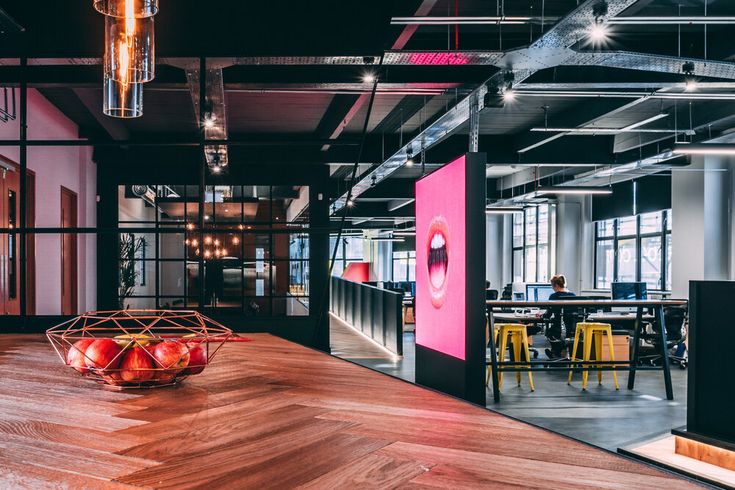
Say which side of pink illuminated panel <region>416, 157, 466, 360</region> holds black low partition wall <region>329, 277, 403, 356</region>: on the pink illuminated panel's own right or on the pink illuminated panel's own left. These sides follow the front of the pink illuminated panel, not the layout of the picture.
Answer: on the pink illuminated panel's own right

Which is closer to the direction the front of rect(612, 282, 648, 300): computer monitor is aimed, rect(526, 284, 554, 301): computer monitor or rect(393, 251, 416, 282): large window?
the computer monitor

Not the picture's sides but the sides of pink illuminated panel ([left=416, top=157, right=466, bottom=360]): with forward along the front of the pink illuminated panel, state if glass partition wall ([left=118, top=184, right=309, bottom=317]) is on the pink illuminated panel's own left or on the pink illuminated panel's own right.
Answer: on the pink illuminated panel's own right

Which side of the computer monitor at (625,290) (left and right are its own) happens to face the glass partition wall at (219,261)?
right

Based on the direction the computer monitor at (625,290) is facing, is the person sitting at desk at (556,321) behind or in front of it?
in front

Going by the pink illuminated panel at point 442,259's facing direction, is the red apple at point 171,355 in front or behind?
in front

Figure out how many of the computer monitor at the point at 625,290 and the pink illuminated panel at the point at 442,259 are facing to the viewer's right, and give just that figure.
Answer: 0

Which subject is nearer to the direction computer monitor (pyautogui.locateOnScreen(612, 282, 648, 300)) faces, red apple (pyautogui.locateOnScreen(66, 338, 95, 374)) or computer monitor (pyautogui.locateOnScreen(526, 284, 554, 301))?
the red apple

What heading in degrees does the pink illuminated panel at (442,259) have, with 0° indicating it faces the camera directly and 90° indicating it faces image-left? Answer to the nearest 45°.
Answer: approximately 45°

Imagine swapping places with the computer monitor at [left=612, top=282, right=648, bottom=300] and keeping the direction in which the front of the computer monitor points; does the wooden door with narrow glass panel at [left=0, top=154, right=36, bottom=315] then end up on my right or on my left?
on my right
